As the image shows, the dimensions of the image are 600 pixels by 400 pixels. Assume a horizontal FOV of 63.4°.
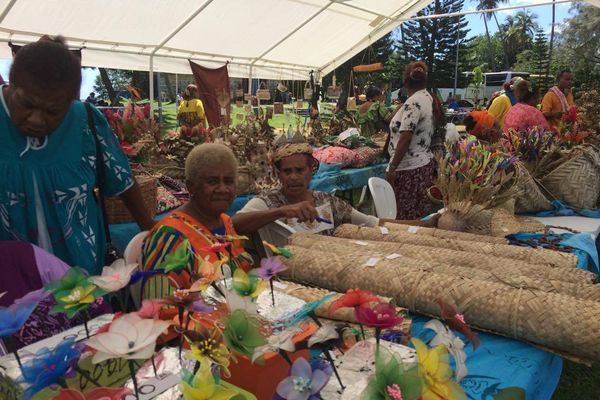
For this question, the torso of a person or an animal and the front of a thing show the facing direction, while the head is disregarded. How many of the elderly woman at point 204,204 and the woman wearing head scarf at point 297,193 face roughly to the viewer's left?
0

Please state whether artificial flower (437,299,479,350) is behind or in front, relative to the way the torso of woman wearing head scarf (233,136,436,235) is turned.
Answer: in front

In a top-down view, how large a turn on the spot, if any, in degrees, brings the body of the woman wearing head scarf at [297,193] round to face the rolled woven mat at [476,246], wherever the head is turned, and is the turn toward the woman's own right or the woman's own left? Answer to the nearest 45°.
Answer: approximately 45° to the woman's own left

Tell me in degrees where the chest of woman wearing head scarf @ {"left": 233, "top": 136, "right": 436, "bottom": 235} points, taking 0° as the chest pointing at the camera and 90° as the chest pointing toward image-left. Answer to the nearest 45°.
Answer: approximately 0°

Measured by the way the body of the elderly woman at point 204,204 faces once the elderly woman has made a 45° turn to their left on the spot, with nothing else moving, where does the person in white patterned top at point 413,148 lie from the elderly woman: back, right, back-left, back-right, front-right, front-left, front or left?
front-left

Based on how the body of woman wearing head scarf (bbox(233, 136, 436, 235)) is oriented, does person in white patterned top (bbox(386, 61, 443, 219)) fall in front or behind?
behind

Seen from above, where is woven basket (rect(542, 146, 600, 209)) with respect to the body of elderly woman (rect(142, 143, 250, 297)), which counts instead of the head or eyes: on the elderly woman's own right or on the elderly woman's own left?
on the elderly woman's own left

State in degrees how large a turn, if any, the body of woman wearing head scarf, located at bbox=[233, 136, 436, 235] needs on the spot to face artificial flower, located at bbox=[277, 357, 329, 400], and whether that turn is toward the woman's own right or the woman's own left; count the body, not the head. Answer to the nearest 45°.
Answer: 0° — they already face it

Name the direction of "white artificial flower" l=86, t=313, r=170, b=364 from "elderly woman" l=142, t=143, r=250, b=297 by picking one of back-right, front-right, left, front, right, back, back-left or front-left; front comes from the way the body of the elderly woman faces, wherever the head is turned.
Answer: front-right

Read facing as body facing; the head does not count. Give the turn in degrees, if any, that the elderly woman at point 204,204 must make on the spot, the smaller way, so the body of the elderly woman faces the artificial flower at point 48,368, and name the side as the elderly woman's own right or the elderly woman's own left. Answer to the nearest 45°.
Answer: approximately 45° to the elderly woman's own right

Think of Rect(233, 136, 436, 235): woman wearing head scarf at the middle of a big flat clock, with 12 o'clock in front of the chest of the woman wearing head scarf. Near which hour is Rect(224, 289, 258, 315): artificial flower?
The artificial flower is roughly at 12 o'clock from the woman wearing head scarf.

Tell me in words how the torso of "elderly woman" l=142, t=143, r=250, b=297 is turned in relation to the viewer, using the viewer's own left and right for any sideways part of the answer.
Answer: facing the viewer and to the right of the viewer

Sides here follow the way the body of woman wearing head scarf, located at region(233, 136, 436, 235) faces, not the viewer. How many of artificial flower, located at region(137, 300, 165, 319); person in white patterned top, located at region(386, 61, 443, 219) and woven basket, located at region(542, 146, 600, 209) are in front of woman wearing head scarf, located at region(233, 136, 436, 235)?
1
